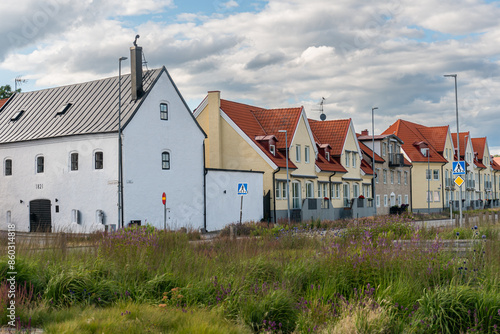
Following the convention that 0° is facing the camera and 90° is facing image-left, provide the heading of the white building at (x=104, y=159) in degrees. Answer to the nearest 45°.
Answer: approximately 45°

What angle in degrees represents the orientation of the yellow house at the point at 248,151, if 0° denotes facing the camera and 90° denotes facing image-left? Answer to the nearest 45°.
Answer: approximately 315°

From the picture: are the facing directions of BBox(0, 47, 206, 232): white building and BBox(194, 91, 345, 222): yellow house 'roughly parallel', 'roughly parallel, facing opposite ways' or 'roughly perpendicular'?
roughly perpendicular

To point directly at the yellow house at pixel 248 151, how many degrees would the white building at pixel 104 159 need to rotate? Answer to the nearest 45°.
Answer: approximately 180°

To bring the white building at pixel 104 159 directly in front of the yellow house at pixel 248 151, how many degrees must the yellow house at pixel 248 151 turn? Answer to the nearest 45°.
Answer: approximately 90° to its right
